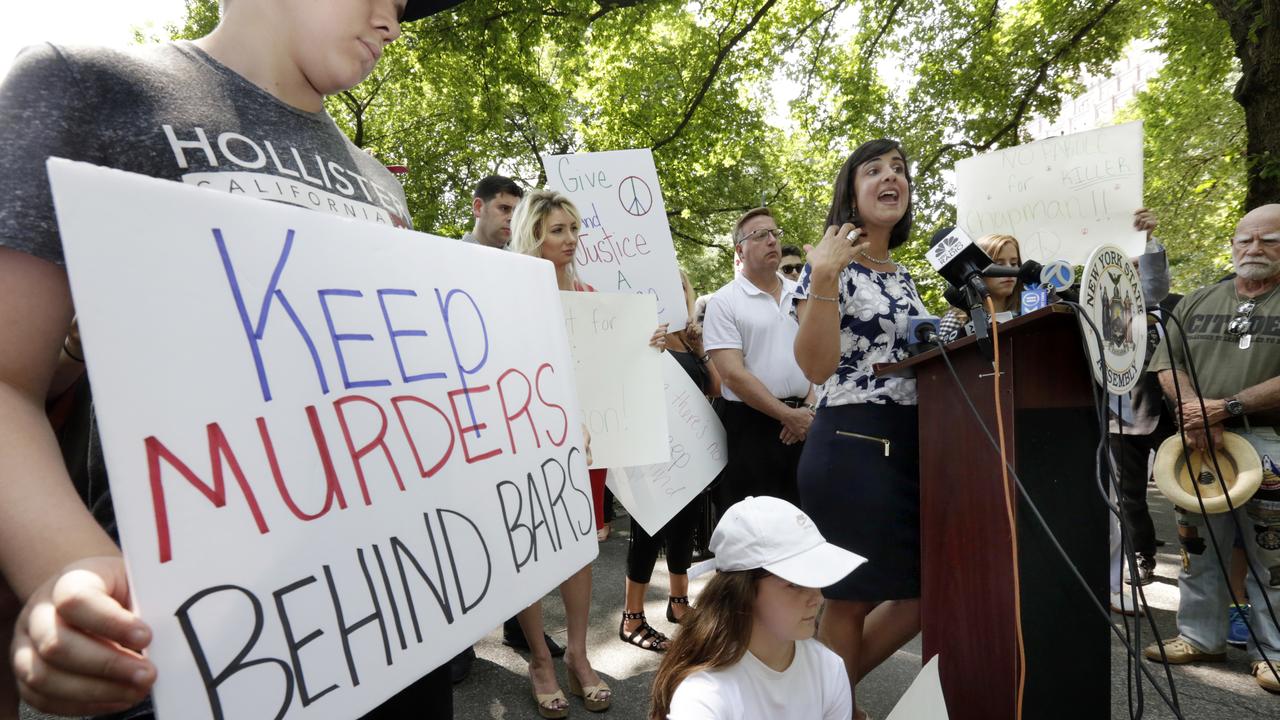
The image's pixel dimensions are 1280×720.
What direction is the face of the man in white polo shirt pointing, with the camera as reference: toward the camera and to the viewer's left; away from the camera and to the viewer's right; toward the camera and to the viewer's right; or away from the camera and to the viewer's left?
toward the camera and to the viewer's right

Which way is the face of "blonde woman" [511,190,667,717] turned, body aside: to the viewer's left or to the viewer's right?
to the viewer's right

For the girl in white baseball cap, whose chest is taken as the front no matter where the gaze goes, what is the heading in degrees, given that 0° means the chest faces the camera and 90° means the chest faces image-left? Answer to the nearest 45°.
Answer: approximately 315°

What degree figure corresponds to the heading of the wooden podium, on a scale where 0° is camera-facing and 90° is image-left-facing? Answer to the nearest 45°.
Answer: approximately 315°

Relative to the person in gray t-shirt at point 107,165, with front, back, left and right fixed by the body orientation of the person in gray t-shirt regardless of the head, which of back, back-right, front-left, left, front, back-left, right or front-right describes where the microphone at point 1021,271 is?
front-left

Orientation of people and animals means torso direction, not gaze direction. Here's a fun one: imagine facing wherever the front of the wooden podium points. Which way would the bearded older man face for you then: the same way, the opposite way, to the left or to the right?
to the right
